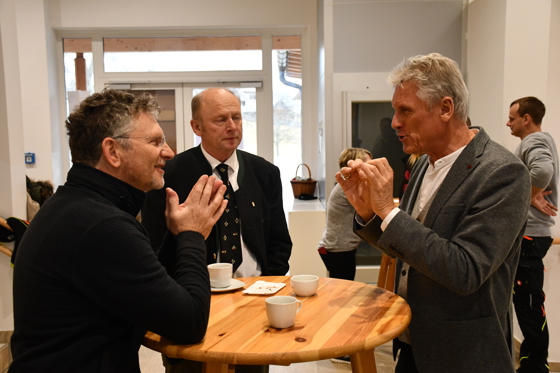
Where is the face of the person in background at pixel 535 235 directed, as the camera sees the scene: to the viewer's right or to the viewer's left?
to the viewer's left

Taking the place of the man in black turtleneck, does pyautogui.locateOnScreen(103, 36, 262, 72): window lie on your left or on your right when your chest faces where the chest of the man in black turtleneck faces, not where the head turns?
on your left

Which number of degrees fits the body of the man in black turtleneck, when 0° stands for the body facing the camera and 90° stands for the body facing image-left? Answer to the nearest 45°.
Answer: approximately 270°

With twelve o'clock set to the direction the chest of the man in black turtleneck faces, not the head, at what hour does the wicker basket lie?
The wicker basket is roughly at 10 o'clock from the man in black turtleneck.

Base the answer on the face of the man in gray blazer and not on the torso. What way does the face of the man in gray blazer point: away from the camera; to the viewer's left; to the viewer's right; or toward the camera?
to the viewer's left

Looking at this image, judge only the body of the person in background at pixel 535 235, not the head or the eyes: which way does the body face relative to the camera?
to the viewer's left

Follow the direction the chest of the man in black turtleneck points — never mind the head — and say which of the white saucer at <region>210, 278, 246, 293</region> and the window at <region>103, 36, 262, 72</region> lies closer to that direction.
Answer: the white saucer

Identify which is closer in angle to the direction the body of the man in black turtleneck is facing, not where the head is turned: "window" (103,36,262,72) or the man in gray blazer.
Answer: the man in gray blazer

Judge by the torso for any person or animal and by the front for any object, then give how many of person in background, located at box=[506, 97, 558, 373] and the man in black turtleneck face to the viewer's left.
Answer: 1
